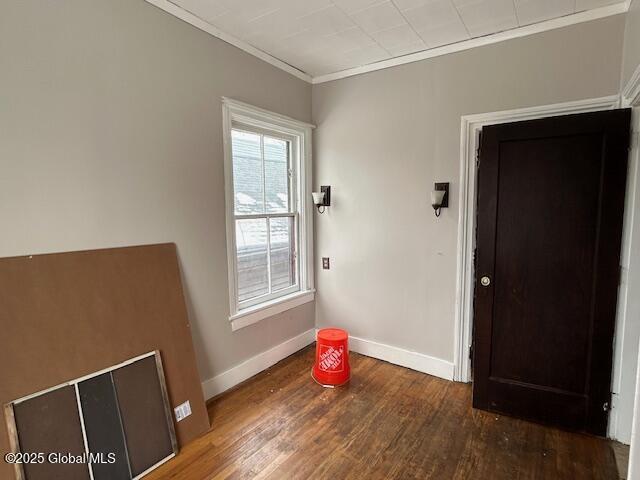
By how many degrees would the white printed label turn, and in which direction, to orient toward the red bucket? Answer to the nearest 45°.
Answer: approximately 45° to its left

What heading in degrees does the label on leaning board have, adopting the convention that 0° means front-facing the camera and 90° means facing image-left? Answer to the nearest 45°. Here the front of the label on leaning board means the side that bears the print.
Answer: approximately 315°

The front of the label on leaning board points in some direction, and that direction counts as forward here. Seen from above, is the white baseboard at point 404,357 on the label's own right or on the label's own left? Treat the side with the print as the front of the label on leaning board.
on the label's own left
